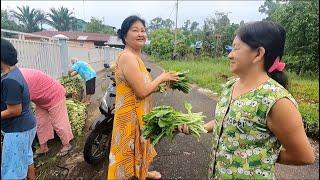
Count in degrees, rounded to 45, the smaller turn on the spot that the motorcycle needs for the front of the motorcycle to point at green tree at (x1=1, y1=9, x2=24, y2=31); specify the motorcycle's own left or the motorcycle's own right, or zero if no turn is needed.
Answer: approximately 90° to the motorcycle's own right

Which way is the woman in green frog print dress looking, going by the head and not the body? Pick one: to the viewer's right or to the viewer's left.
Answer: to the viewer's left

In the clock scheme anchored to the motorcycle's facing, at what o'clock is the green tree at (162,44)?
The green tree is roughly at 5 o'clock from the motorcycle.

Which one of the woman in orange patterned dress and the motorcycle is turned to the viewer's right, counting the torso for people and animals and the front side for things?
the woman in orange patterned dress

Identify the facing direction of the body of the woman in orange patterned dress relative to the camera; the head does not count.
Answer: to the viewer's right

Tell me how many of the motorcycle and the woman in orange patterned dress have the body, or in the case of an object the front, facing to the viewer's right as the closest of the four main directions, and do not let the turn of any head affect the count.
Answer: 1

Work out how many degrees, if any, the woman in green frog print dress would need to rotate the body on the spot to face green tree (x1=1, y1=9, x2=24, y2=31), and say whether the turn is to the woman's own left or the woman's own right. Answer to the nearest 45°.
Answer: approximately 90° to the woman's own right

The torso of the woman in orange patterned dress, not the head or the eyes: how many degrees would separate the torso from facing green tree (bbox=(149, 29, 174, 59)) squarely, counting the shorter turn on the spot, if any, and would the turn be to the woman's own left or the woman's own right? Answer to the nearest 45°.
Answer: approximately 90° to the woman's own left
